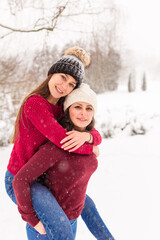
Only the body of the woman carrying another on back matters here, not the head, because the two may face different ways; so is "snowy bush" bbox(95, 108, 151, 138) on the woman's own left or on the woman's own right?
on the woman's own left

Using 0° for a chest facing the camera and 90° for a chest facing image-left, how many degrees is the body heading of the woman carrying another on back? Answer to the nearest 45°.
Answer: approximately 315°

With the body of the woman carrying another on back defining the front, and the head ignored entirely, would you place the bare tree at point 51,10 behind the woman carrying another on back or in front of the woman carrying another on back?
behind
